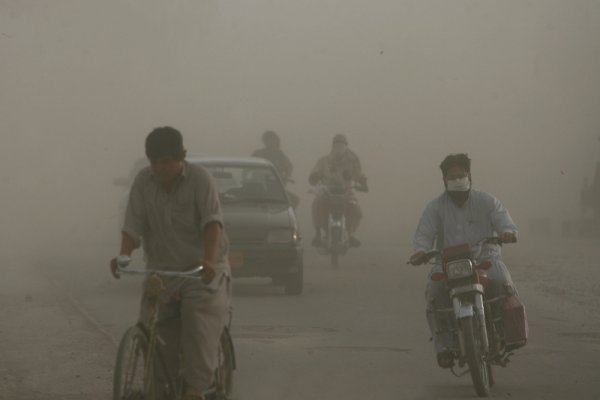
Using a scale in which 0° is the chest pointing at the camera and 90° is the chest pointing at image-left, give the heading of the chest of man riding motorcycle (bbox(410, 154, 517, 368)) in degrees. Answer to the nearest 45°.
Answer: approximately 0°

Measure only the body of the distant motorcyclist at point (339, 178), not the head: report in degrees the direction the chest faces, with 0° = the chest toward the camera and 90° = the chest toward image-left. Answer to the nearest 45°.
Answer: approximately 0°

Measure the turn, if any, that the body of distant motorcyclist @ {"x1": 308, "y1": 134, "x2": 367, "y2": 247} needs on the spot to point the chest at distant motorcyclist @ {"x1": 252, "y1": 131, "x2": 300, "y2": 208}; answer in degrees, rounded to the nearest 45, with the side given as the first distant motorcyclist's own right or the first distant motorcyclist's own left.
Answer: approximately 90° to the first distant motorcyclist's own right

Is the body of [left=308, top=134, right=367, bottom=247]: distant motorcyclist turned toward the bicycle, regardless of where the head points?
yes

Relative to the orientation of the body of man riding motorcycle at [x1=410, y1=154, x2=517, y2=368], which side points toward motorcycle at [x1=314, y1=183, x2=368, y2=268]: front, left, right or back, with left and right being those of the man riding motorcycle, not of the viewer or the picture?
back

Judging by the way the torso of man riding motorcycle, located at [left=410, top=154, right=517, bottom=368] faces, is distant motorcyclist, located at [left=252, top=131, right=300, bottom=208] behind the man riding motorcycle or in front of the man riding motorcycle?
behind

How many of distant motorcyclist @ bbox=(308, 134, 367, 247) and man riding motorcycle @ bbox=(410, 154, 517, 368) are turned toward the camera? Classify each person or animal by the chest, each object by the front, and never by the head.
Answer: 2
